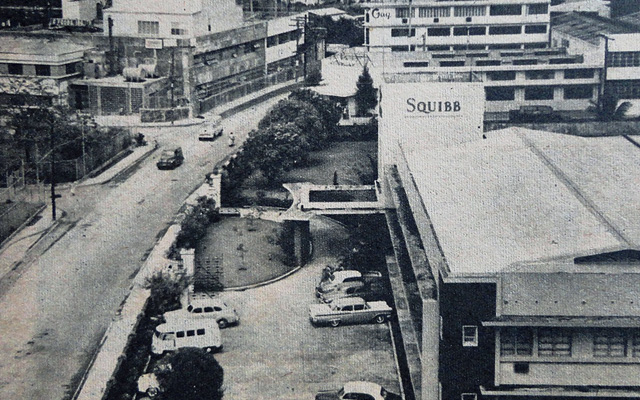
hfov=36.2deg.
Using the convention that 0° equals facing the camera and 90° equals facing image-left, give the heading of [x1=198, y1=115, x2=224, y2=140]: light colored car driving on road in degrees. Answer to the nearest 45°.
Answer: approximately 45°

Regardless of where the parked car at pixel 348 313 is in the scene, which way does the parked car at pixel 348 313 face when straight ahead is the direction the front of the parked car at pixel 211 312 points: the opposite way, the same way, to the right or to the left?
the opposite way

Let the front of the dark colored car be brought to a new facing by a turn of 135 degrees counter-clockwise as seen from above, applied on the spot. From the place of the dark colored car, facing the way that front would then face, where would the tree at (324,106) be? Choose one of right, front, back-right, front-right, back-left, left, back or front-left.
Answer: front-left

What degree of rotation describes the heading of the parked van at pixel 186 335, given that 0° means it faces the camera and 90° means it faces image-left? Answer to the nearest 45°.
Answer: approximately 90°

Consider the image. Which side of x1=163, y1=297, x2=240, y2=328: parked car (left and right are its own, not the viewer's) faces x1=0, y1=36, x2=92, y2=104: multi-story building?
right

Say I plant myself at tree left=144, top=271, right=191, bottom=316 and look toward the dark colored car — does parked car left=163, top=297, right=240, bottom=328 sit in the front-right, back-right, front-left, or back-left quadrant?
back-right

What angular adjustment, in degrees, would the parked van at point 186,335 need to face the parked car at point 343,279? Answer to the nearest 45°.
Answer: approximately 135° to its right

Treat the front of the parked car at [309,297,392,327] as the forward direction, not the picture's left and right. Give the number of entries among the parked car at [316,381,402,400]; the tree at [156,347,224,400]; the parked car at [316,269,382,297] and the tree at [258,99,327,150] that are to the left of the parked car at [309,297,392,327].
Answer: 2

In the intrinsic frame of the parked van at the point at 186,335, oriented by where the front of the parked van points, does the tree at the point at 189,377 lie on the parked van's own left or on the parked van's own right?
on the parked van's own left

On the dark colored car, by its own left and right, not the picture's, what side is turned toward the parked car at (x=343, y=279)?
left
